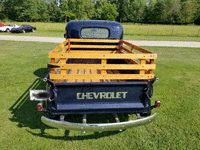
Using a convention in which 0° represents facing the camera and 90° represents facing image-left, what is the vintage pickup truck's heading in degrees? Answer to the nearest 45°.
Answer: approximately 180°
